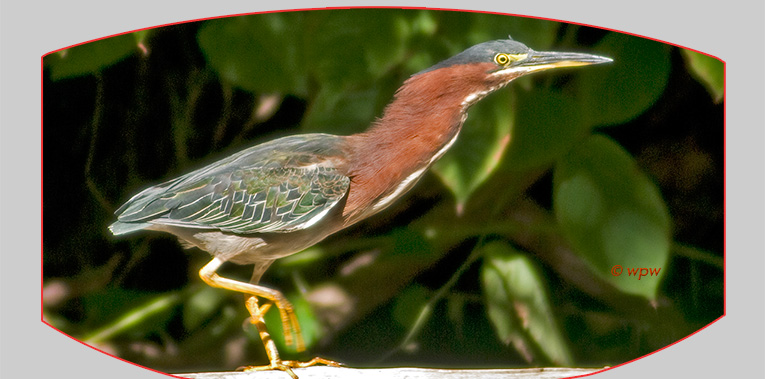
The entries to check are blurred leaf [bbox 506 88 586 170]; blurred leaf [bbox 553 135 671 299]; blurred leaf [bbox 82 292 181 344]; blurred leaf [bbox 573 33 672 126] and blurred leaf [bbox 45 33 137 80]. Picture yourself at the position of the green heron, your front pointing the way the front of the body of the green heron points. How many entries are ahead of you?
3

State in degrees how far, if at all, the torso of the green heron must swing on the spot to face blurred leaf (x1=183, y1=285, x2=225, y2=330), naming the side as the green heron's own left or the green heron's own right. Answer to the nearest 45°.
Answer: approximately 180°

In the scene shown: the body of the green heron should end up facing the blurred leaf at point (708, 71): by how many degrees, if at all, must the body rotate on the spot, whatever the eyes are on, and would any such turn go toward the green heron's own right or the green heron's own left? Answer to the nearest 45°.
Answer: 0° — it already faces it

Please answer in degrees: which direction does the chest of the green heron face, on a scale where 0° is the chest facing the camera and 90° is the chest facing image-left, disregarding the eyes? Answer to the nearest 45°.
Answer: approximately 270°
